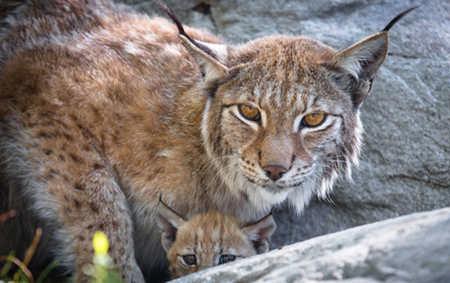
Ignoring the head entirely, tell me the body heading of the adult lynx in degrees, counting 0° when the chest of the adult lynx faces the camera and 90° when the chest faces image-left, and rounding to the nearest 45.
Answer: approximately 315°

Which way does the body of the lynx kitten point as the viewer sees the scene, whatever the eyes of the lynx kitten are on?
toward the camera

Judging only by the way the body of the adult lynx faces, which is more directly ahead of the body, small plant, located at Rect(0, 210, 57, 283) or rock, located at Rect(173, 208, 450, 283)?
the rock

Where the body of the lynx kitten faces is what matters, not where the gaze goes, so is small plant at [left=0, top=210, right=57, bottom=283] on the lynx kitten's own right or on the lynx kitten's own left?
on the lynx kitten's own right

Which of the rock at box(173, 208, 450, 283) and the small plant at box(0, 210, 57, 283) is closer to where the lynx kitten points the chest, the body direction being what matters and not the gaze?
the rock

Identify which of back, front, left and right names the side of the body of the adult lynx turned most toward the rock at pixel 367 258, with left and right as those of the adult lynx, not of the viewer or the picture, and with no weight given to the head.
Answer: front

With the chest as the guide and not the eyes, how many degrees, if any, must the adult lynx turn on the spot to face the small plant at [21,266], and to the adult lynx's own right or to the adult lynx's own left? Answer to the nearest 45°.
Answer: approximately 90° to the adult lynx's own right
